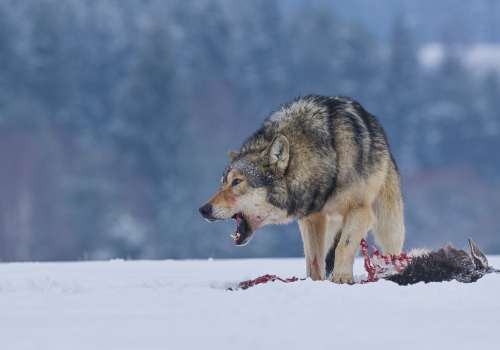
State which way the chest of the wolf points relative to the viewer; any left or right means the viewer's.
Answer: facing the viewer and to the left of the viewer
